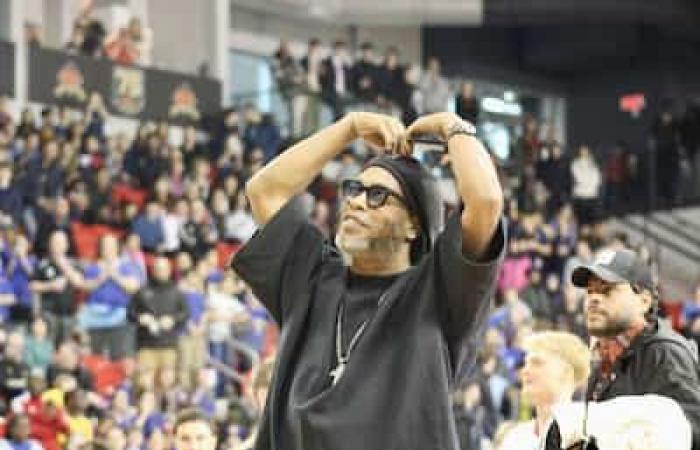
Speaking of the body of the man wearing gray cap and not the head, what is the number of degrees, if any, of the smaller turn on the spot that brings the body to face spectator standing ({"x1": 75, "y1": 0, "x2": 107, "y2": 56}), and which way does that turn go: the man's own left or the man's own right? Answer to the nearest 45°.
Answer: approximately 90° to the man's own right

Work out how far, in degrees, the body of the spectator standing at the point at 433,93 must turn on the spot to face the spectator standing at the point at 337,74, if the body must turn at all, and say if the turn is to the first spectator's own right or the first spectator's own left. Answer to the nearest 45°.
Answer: approximately 45° to the first spectator's own right

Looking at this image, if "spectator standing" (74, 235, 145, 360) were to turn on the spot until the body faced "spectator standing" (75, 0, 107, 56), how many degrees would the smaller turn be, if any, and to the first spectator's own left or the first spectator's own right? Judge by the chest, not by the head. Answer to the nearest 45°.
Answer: approximately 180°

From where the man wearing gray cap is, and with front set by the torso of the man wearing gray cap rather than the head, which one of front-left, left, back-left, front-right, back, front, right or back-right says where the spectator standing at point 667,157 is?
back-right

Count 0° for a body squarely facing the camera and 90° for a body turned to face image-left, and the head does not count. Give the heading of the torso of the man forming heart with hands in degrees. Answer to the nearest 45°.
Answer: approximately 45°

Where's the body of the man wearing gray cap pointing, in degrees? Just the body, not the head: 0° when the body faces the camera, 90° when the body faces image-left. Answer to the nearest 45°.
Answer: approximately 45°

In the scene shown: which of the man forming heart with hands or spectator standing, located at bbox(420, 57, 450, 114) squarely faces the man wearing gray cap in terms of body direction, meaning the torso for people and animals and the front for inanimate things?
the spectator standing

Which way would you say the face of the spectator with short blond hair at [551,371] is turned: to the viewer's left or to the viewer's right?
to the viewer's left

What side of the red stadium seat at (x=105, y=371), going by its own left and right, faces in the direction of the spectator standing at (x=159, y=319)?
left

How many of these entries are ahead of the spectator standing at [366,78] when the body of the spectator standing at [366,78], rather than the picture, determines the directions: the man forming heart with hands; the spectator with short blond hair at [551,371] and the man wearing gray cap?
3

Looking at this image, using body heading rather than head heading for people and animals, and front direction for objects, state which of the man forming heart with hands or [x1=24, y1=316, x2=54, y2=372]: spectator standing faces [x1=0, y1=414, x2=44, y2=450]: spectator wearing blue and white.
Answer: [x1=24, y1=316, x2=54, y2=372]: spectator standing

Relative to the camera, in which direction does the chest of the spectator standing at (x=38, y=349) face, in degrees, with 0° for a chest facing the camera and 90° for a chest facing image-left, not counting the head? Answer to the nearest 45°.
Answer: approximately 0°

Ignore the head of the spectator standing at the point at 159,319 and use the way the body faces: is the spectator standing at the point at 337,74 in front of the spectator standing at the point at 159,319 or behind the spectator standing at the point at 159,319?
behind

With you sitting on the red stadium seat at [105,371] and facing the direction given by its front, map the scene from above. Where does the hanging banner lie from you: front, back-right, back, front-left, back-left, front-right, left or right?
back-left

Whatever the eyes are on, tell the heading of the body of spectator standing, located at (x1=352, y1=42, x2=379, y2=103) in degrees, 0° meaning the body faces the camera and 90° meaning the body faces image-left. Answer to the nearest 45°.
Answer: approximately 0°
